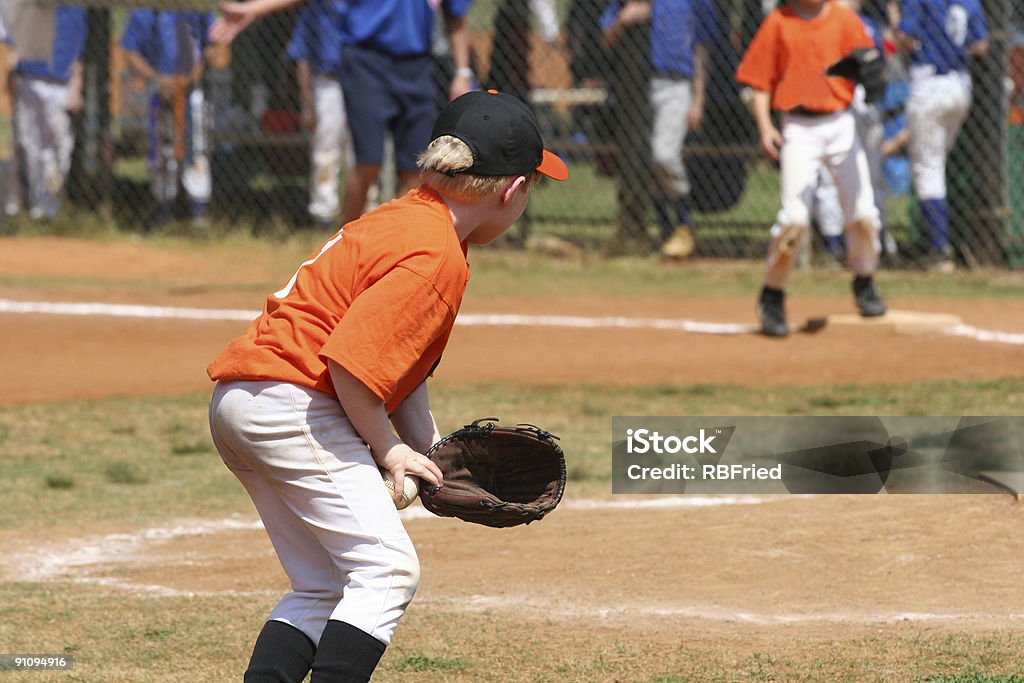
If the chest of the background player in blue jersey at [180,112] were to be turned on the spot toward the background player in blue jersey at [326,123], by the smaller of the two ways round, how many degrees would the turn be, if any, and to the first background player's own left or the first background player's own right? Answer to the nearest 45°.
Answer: approximately 45° to the first background player's own left

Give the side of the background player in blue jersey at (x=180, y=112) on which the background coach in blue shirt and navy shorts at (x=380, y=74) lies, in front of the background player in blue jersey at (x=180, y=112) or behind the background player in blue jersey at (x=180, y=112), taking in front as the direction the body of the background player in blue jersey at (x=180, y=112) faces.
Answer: in front

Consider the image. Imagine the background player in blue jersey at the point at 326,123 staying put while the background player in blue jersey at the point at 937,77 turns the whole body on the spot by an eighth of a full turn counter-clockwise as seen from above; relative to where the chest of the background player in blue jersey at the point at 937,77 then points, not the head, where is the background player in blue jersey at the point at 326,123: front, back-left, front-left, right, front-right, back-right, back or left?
front-left

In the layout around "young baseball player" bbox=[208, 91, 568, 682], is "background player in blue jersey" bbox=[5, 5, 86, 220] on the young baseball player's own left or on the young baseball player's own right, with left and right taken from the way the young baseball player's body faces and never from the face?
on the young baseball player's own left

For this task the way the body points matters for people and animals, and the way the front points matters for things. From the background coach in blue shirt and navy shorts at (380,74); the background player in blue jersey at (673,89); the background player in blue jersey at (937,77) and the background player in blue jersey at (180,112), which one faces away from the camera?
the background player in blue jersey at (937,77)

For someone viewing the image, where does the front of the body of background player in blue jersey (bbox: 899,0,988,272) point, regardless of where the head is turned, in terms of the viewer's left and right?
facing away from the viewer

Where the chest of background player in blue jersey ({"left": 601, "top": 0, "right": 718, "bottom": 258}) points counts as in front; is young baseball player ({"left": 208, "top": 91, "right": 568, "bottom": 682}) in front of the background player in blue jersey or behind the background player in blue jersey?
in front

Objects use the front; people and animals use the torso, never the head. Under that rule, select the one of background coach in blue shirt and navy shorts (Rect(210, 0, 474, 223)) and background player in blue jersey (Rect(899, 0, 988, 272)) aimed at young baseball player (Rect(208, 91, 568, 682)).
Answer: background coach in blue shirt and navy shorts (Rect(210, 0, 474, 223))

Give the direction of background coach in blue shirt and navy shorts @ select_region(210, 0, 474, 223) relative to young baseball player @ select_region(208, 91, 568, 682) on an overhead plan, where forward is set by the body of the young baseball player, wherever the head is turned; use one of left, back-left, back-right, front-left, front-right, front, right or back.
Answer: front-left

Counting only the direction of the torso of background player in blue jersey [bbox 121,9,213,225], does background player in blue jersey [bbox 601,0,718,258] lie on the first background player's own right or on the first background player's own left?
on the first background player's own left

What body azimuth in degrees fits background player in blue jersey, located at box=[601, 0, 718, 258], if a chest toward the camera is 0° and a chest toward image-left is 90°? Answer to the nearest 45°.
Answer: approximately 45°

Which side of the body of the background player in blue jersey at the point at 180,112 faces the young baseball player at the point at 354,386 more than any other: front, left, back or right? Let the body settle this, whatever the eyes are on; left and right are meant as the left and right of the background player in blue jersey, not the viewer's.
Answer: front

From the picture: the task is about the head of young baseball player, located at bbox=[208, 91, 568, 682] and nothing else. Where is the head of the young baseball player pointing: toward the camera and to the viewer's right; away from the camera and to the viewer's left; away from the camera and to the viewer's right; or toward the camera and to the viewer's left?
away from the camera and to the viewer's right

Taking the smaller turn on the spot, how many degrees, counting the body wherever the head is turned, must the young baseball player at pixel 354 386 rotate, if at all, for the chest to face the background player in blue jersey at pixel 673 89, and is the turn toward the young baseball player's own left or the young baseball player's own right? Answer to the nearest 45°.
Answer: approximately 45° to the young baseball player's own left

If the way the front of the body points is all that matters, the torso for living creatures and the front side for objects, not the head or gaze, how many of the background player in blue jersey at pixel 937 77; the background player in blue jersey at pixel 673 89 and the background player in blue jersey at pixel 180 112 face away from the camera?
1
